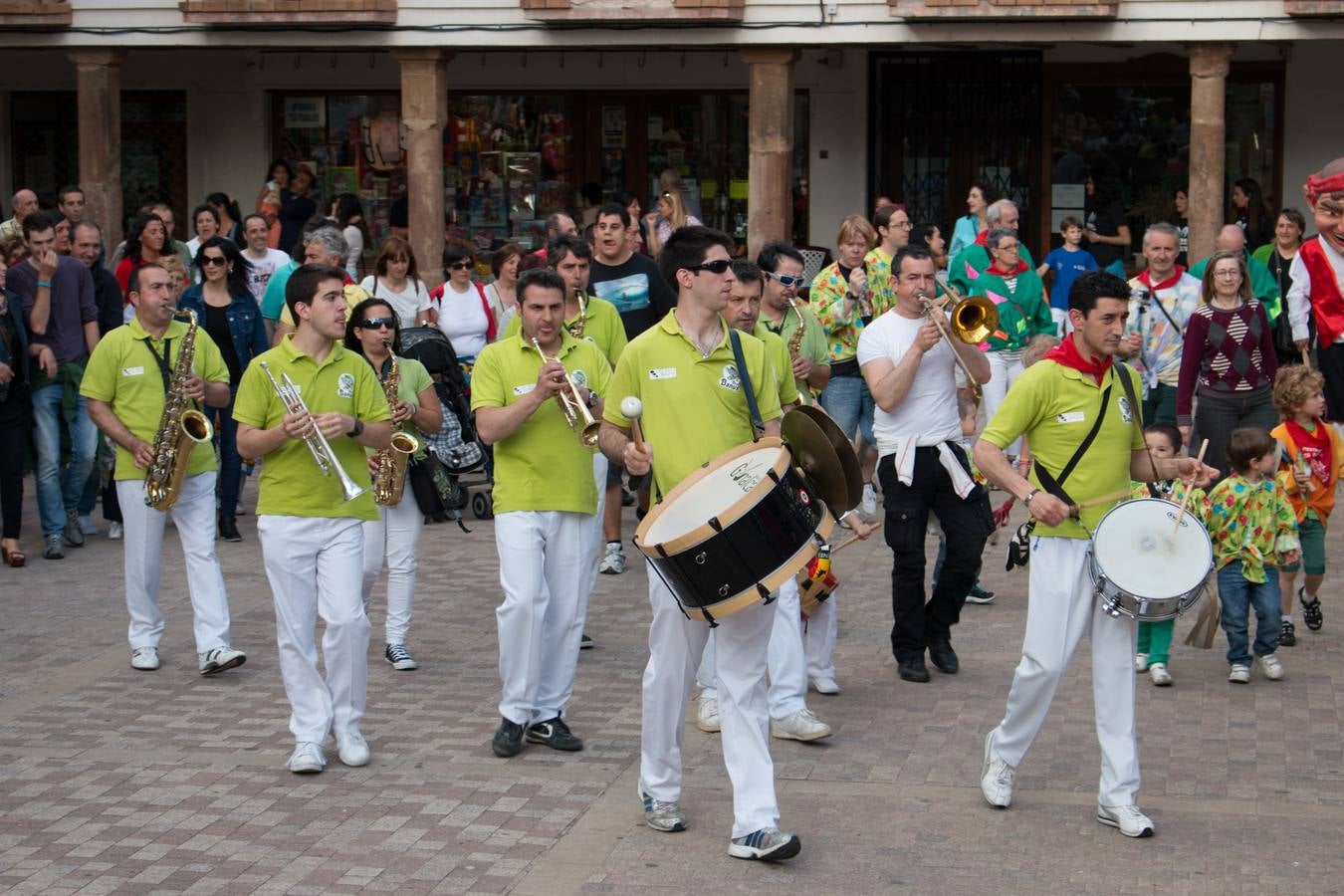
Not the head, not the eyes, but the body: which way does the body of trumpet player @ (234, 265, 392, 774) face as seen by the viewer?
toward the camera

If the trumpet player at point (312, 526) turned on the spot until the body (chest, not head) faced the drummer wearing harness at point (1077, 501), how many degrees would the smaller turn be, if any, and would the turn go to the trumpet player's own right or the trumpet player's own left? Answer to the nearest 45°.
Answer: approximately 45° to the trumpet player's own left

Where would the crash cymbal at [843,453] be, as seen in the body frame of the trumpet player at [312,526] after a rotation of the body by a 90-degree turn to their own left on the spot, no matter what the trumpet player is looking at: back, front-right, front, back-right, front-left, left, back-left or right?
front-right

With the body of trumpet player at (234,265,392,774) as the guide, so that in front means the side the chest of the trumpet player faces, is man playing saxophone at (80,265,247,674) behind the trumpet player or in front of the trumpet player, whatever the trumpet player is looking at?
behind

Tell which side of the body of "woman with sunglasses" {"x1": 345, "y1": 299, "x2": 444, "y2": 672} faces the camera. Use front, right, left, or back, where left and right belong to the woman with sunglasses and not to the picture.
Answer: front

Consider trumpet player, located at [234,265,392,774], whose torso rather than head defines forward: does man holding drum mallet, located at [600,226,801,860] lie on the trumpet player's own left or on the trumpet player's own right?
on the trumpet player's own left

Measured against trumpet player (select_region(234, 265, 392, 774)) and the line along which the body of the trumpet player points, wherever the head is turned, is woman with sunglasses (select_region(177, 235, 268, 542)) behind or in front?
behind

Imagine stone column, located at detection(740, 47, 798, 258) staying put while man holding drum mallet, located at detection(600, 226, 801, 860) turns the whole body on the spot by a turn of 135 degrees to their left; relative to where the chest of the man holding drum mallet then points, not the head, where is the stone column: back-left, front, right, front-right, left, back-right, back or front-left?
front

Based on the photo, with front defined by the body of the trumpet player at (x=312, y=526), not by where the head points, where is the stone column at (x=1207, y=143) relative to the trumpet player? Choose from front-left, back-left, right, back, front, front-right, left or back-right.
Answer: back-left

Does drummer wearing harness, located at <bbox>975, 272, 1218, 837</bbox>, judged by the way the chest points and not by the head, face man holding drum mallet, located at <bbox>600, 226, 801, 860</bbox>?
no

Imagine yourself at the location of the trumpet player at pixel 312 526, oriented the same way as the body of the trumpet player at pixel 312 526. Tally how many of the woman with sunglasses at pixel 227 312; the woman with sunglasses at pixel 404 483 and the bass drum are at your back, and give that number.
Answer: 2

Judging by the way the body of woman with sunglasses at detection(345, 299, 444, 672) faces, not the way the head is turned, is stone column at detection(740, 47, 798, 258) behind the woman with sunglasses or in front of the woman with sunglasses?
behind

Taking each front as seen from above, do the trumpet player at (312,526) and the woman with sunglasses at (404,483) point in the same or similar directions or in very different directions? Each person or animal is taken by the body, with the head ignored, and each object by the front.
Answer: same or similar directions

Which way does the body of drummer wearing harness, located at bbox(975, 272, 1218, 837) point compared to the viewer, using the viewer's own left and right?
facing the viewer and to the right of the viewer

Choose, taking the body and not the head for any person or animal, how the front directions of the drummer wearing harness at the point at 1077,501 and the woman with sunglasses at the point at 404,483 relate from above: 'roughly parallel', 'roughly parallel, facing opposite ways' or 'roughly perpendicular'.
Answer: roughly parallel

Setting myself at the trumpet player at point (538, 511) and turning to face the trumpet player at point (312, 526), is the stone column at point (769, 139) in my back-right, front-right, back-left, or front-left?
back-right

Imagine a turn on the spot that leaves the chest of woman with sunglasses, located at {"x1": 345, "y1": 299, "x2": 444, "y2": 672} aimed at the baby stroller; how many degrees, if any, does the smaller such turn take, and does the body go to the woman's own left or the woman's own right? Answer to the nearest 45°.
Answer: approximately 180°

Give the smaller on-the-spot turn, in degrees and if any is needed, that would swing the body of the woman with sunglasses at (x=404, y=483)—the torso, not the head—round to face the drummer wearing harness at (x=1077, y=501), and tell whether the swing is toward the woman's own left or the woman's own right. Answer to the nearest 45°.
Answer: approximately 45° to the woman's own left
